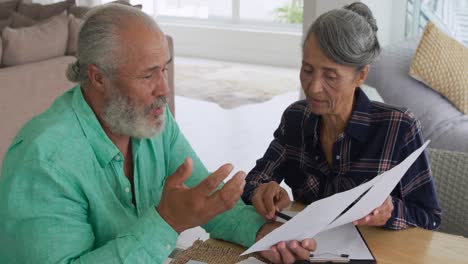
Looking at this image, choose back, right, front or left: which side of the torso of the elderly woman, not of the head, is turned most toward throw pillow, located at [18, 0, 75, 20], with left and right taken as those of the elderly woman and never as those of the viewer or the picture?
right

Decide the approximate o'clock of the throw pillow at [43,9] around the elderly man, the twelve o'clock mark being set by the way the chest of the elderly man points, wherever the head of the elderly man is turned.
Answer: The throw pillow is roughly at 7 o'clock from the elderly man.

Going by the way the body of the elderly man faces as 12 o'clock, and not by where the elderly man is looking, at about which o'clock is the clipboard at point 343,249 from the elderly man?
The clipboard is roughly at 11 o'clock from the elderly man.

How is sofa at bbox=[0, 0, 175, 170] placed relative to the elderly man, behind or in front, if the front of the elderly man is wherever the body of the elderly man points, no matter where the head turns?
behind

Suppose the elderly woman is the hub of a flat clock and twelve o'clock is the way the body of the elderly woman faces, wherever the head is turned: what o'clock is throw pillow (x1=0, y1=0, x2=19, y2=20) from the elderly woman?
The throw pillow is roughly at 3 o'clock from the elderly woman.

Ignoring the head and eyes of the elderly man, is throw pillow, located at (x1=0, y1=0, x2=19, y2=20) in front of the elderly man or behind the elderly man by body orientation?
behind

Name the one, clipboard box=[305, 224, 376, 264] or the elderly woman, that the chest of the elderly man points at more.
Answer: the clipboard

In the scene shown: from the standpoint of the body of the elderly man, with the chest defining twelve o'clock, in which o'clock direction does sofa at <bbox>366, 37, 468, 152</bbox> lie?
The sofa is roughly at 9 o'clock from the elderly man.

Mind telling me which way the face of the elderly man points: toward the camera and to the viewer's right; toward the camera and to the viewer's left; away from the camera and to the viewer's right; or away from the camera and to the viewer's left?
toward the camera and to the viewer's right

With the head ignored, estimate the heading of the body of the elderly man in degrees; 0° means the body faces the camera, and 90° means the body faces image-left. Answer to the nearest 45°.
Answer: approximately 315°

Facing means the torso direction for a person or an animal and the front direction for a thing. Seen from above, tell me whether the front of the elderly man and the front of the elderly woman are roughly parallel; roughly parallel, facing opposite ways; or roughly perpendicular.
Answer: roughly perpendicular
